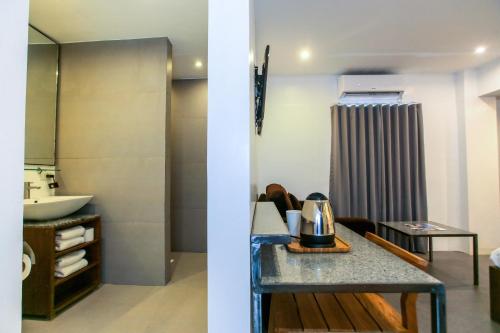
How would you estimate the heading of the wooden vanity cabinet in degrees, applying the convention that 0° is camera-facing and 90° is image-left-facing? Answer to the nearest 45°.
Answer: approximately 315°

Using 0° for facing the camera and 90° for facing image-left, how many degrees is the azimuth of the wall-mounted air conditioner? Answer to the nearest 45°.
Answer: approximately 0°

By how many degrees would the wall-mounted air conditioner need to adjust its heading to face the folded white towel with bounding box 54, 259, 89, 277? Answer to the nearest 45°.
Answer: approximately 45° to its right

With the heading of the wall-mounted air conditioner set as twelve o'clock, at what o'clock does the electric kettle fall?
The electric kettle is roughly at 12 o'clock from the wall-mounted air conditioner.

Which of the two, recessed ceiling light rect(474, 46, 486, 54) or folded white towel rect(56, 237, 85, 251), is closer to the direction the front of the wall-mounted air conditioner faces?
the folded white towel

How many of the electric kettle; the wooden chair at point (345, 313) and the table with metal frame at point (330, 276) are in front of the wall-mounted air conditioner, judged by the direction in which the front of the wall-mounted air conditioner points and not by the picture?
3
